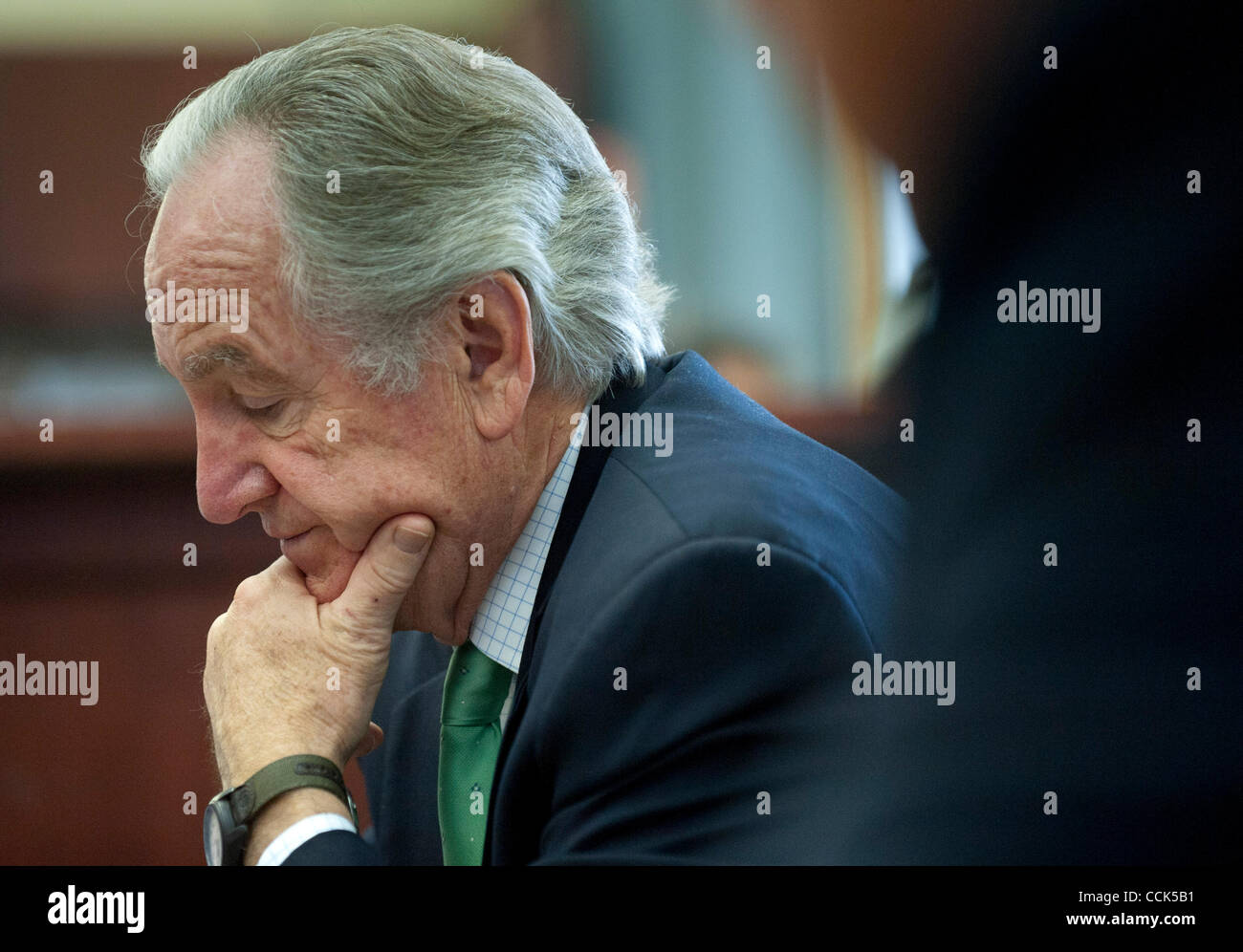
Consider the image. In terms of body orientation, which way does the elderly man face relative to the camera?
to the viewer's left

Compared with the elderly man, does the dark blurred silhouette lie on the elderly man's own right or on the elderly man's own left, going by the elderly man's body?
on the elderly man's own left

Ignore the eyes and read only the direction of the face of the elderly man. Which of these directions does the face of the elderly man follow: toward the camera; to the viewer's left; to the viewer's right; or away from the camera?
to the viewer's left
